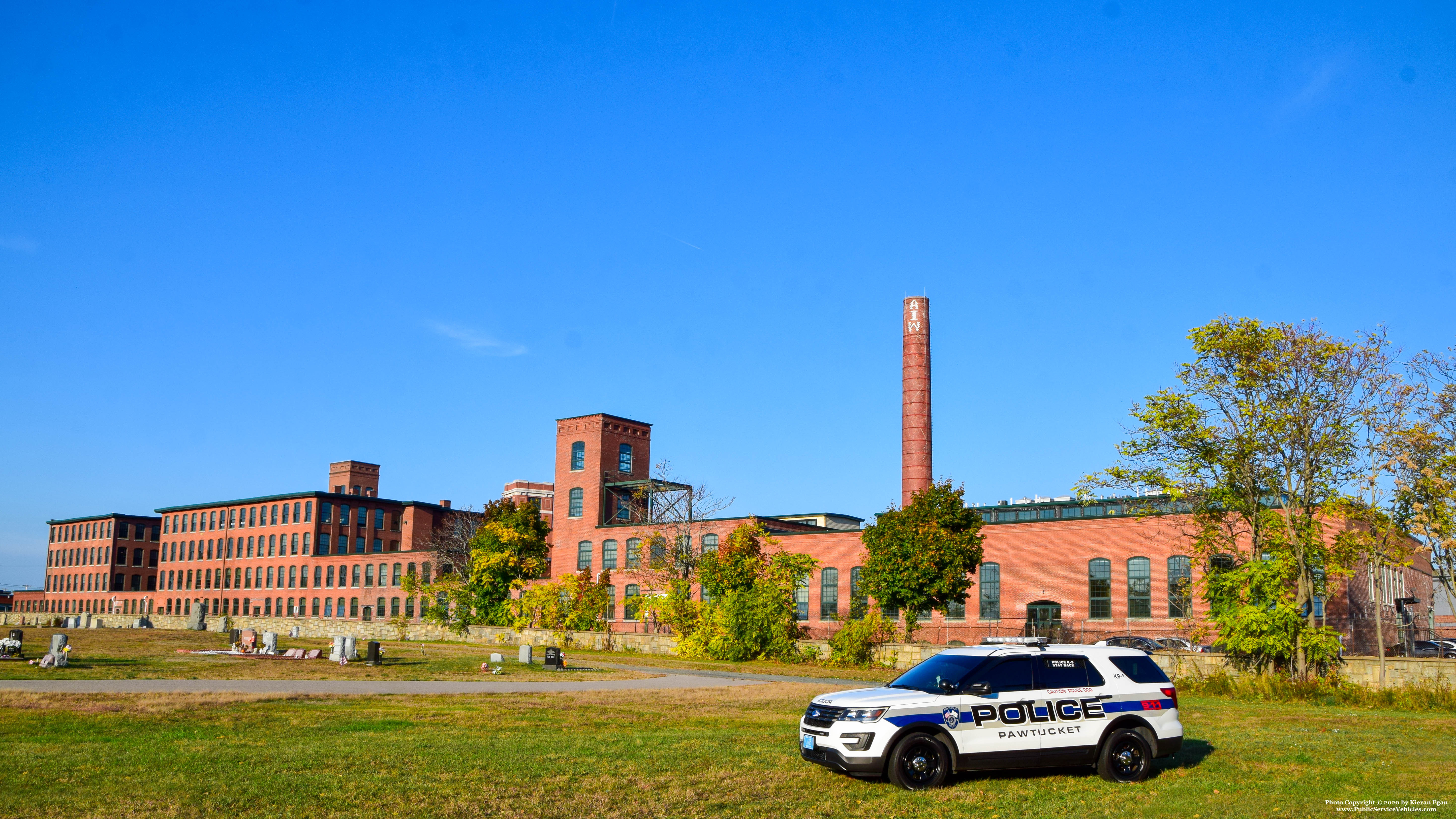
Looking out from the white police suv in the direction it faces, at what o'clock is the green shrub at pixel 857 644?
The green shrub is roughly at 4 o'clock from the white police suv.

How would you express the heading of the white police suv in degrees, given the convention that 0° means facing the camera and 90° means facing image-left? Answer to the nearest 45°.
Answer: approximately 45°

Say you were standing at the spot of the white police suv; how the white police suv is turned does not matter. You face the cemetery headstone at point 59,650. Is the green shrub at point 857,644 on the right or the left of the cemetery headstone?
right

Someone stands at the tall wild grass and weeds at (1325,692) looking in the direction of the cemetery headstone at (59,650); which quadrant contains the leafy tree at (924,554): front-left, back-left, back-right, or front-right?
front-right

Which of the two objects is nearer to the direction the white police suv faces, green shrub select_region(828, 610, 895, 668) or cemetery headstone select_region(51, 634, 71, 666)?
the cemetery headstone

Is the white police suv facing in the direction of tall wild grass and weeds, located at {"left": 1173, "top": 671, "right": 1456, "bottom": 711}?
no

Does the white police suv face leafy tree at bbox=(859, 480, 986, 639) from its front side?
no

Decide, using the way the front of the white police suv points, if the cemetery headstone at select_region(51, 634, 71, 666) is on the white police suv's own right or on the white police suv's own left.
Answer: on the white police suv's own right

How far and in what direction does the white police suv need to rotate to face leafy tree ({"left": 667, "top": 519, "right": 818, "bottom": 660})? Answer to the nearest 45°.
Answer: approximately 135° to its right

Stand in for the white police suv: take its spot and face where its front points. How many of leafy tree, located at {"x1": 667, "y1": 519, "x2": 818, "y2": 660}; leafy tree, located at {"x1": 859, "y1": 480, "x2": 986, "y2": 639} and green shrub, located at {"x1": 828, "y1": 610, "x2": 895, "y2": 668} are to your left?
0
